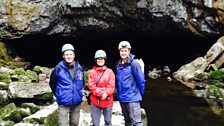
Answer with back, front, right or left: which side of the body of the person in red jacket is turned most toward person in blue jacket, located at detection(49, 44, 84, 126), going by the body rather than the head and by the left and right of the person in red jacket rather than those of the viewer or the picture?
right

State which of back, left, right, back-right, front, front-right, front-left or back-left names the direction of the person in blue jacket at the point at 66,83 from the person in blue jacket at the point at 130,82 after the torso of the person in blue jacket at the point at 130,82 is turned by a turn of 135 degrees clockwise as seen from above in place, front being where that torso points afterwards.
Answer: left

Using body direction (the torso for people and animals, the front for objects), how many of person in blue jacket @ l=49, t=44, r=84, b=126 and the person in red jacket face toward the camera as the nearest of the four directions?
2

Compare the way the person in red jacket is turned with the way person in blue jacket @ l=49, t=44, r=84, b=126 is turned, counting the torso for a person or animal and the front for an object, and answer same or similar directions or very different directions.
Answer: same or similar directions

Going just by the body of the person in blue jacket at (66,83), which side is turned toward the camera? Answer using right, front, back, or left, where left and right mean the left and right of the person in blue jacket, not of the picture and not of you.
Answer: front

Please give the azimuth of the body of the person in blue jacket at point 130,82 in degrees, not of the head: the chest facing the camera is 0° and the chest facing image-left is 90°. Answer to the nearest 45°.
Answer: approximately 45°

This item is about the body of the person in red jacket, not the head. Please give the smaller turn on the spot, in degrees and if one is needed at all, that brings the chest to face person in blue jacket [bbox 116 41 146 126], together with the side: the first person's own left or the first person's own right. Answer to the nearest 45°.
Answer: approximately 90° to the first person's own left

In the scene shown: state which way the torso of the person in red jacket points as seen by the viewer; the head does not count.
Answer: toward the camera

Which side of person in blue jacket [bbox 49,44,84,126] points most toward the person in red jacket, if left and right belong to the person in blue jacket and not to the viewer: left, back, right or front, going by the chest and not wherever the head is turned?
left
